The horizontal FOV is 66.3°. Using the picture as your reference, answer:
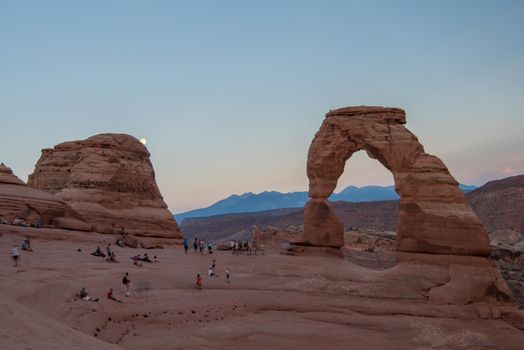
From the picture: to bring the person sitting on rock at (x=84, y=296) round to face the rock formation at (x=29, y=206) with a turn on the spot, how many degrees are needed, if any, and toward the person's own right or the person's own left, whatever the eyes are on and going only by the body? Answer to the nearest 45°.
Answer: approximately 90° to the person's own left

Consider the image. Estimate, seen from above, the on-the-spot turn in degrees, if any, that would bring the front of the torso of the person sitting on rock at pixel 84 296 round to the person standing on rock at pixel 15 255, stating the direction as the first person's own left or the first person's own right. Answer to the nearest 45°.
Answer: approximately 135° to the first person's own left

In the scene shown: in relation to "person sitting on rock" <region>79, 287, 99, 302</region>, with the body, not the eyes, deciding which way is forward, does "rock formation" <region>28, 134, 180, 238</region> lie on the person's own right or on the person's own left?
on the person's own left

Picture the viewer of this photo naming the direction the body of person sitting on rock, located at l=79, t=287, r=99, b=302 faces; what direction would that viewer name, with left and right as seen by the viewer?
facing to the right of the viewer

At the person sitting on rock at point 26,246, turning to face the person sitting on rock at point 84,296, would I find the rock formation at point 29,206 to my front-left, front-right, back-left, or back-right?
back-left

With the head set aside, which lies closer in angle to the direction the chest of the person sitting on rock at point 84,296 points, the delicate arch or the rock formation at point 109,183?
the delicate arch
